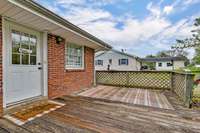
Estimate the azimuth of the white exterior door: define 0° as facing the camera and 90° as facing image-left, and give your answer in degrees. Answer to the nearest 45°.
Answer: approximately 315°

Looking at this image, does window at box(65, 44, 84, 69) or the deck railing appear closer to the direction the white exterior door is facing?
the deck railing

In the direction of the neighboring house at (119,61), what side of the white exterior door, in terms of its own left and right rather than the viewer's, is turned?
left

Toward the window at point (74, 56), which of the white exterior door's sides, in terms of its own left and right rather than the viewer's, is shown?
left

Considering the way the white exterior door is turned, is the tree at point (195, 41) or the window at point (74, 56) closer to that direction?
the tree

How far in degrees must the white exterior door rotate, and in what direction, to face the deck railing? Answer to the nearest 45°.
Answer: approximately 45° to its left
